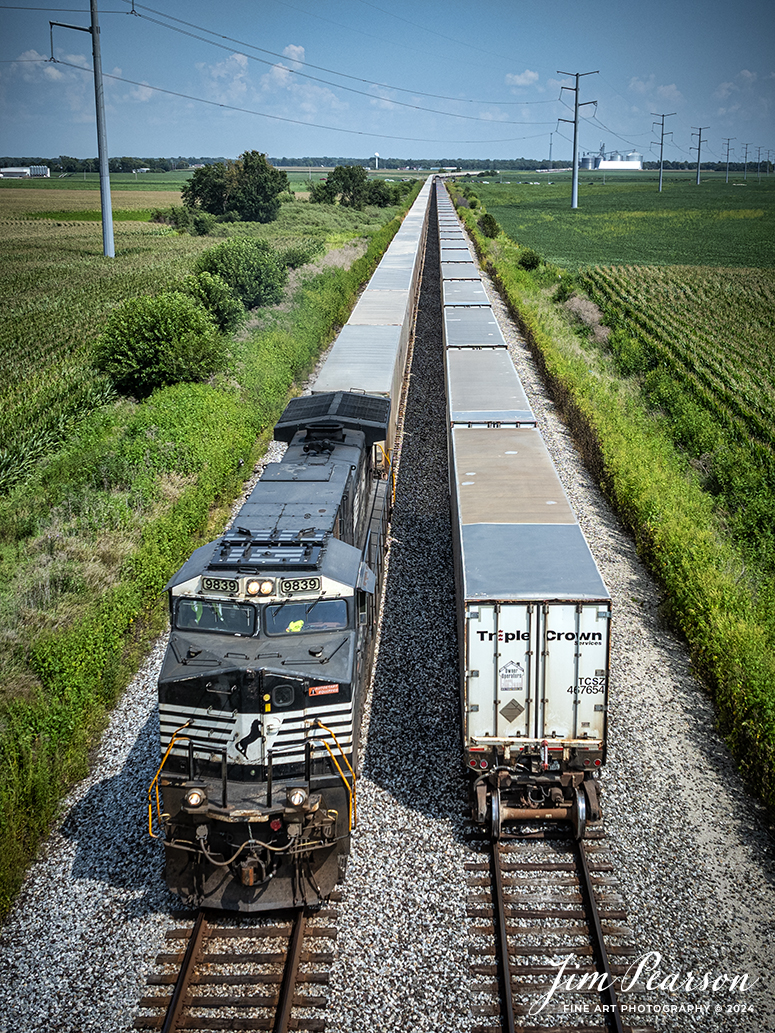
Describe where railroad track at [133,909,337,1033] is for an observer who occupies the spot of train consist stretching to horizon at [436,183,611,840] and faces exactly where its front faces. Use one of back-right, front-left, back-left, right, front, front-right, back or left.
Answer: back-left

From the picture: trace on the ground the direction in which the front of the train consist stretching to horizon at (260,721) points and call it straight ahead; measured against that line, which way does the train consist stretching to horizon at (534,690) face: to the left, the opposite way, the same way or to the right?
the opposite way

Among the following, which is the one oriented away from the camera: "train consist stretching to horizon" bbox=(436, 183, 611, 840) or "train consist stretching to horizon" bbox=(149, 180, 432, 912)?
"train consist stretching to horizon" bbox=(436, 183, 611, 840)

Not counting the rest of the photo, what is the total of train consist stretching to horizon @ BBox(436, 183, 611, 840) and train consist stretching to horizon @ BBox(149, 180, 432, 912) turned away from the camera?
1

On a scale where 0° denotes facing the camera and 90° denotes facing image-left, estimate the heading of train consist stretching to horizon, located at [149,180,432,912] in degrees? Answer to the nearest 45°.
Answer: approximately 0°

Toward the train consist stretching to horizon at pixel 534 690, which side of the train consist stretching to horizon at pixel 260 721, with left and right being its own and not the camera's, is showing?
left

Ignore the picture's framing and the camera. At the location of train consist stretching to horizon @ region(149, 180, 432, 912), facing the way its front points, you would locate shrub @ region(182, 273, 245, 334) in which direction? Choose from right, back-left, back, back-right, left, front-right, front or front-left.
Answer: back

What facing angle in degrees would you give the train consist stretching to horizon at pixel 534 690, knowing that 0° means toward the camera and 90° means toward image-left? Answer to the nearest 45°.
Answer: approximately 180°

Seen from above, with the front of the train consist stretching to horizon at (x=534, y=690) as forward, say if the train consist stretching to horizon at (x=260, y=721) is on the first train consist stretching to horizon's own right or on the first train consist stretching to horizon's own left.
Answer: on the first train consist stretching to horizon's own left
